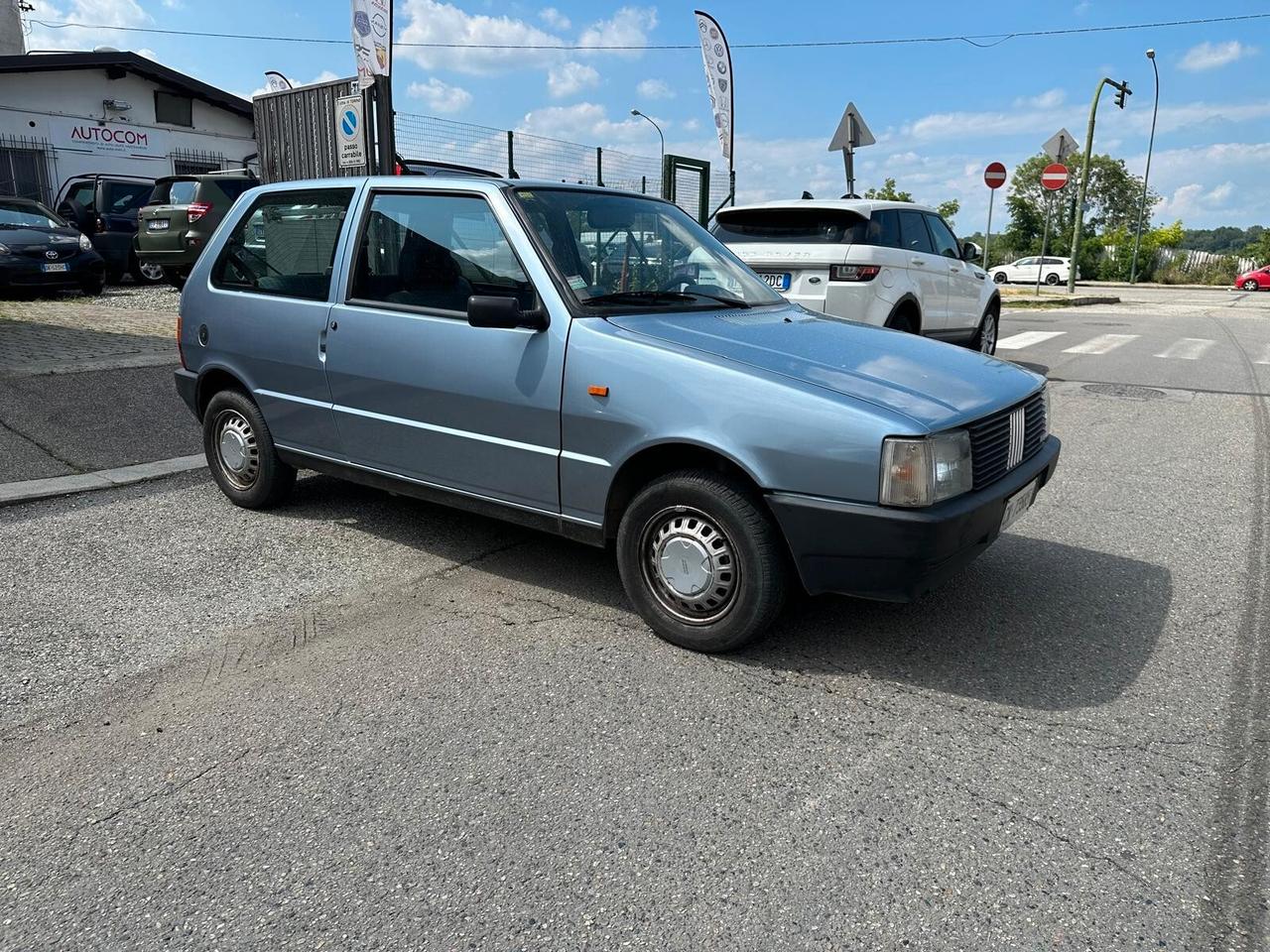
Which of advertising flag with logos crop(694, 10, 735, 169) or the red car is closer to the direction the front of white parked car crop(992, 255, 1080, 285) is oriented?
the advertising flag with logos

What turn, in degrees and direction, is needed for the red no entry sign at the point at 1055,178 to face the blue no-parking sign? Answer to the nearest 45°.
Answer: approximately 45° to its right

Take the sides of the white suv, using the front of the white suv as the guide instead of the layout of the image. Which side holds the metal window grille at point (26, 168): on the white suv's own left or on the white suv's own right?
on the white suv's own left

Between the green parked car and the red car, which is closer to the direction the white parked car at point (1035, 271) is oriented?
the green parked car

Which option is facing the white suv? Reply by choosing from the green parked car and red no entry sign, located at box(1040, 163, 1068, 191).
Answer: the red no entry sign

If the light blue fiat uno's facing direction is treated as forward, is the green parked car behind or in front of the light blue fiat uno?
behind

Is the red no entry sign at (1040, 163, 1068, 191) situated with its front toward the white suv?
yes

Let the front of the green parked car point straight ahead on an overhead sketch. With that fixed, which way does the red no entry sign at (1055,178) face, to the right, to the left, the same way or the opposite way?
the opposite way

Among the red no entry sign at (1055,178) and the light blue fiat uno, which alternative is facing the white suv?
the red no entry sign

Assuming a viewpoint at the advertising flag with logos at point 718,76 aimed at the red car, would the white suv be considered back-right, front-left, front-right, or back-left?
back-right
